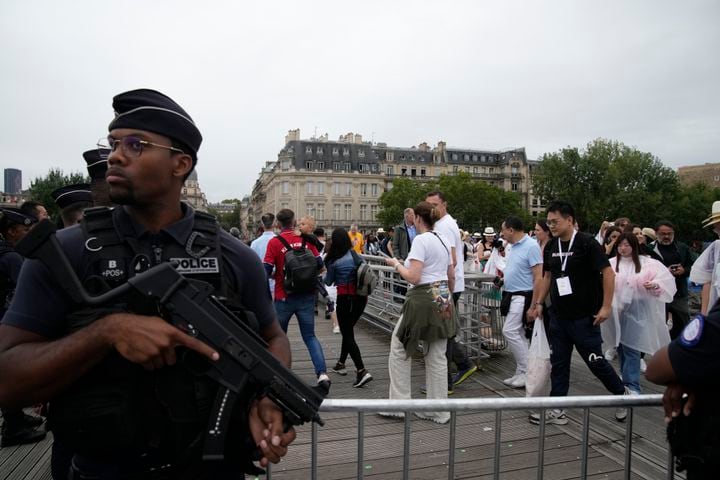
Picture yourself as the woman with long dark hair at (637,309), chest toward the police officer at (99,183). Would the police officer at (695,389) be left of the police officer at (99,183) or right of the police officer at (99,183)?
left

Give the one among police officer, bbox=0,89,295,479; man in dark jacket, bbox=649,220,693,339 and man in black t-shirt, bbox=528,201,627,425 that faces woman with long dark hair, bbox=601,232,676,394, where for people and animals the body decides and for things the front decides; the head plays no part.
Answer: man in dark jacket, bbox=649,220,693,339

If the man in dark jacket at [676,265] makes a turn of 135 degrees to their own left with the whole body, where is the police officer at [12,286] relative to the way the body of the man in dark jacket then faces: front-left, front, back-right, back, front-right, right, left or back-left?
back

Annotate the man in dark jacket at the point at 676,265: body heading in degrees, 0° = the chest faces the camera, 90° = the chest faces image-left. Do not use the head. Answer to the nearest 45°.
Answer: approximately 0°

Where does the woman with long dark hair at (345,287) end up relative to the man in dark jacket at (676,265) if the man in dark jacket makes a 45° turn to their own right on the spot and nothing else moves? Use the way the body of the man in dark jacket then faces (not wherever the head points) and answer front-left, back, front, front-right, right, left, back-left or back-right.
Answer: front

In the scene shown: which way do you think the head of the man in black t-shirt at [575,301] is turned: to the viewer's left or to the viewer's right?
to the viewer's left
